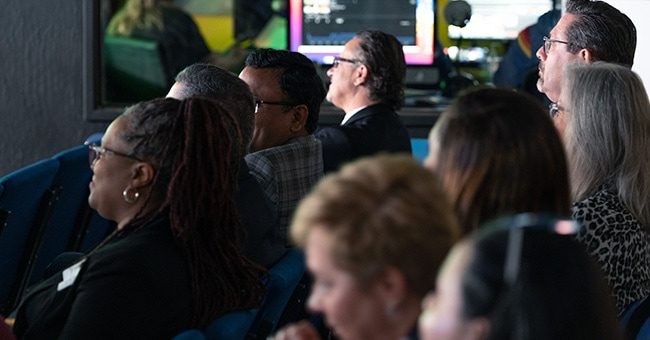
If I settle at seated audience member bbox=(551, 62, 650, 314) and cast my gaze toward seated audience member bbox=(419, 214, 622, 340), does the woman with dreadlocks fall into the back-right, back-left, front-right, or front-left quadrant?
front-right

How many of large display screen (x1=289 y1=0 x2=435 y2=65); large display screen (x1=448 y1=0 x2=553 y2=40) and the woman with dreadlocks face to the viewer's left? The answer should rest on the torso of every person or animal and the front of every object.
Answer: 1

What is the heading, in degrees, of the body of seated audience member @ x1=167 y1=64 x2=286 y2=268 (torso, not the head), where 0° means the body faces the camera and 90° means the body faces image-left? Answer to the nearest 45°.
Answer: approximately 90°

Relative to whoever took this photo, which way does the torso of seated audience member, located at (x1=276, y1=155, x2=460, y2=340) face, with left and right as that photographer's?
facing to the left of the viewer

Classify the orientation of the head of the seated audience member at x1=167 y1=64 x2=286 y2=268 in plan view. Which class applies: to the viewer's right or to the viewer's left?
to the viewer's left

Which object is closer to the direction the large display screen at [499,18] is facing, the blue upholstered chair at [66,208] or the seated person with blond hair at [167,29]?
the blue upholstered chair

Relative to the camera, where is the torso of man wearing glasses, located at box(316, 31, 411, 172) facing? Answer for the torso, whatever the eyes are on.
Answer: to the viewer's left

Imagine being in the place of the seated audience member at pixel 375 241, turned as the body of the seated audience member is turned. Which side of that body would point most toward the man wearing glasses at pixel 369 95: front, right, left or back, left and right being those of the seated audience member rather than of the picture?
right

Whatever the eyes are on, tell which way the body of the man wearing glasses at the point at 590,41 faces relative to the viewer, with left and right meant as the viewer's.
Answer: facing to the left of the viewer

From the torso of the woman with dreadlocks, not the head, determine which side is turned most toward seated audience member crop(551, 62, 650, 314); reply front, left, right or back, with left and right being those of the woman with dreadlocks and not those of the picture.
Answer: back

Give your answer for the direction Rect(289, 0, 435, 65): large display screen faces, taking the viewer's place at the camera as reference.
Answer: facing the viewer

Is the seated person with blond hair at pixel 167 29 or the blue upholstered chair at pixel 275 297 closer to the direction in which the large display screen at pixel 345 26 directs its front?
the blue upholstered chair

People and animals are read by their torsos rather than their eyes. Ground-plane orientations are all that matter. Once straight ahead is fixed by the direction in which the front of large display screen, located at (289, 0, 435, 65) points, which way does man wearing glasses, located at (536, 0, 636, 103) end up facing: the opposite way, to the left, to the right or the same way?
to the right

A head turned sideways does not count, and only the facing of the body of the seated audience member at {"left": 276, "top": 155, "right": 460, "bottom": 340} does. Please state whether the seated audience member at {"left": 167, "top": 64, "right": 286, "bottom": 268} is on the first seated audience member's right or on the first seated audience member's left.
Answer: on the first seated audience member's right

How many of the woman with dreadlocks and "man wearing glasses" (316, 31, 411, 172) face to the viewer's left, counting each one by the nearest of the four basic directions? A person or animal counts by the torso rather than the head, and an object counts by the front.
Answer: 2

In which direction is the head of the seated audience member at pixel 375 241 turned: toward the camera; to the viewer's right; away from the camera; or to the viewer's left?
to the viewer's left

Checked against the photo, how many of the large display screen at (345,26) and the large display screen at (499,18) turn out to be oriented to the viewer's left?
0

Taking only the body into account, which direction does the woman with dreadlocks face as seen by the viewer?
to the viewer's left

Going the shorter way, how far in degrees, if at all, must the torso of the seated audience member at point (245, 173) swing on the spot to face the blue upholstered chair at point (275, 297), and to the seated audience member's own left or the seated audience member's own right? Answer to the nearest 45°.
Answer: approximately 90° to the seated audience member's own left

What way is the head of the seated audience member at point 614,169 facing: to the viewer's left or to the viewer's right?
to the viewer's left

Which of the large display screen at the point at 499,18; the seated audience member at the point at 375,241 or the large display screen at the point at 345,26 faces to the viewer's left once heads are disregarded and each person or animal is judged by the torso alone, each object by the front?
the seated audience member

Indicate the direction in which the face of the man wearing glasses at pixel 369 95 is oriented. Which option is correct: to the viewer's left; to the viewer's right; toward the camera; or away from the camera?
to the viewer's left
